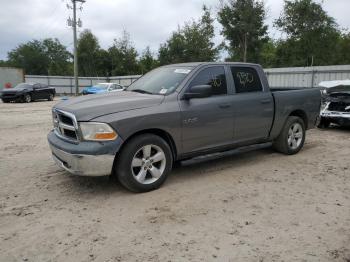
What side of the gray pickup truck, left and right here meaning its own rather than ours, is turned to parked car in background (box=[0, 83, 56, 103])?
right

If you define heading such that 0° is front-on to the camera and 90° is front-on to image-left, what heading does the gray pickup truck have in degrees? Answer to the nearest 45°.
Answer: approximately 45°

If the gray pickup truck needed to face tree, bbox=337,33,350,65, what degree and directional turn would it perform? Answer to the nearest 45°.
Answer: approximately 180°

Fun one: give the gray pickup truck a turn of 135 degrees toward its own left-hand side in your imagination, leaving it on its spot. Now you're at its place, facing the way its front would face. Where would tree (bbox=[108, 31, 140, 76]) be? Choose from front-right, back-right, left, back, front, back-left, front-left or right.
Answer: left

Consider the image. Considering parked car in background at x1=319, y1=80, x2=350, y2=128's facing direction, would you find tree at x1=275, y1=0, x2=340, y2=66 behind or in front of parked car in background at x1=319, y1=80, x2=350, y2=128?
behind

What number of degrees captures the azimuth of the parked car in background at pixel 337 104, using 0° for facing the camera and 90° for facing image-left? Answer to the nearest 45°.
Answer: approximately 0°

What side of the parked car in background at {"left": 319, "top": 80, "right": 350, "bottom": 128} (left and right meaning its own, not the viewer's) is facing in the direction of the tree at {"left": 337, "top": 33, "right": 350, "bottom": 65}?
back

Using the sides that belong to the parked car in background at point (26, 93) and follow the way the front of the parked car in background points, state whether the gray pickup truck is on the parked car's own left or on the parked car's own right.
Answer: on the parked car's own left

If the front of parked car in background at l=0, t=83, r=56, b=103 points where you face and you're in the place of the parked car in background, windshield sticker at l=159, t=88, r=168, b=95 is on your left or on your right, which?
on your left
